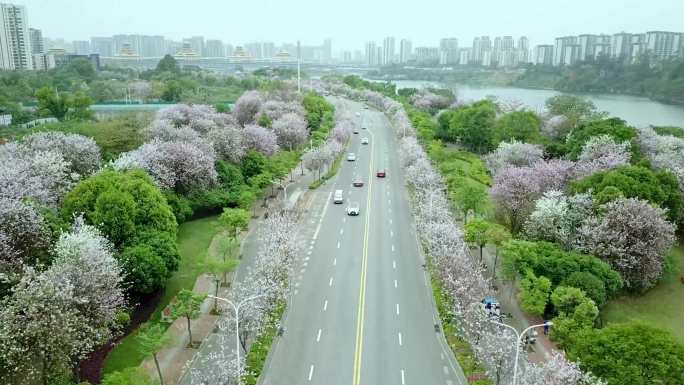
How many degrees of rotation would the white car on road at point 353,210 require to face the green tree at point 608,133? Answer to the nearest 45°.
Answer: approximately 90° to its left

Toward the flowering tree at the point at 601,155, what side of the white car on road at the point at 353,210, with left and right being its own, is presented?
left

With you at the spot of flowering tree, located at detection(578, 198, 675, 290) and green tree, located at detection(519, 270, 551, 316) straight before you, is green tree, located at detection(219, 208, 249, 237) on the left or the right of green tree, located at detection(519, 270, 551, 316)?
right

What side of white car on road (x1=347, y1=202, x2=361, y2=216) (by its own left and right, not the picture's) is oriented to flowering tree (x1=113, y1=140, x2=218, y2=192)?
right

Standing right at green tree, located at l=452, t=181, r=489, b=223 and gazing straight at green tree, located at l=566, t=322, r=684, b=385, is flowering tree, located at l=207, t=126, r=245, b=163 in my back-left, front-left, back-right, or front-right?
back-right

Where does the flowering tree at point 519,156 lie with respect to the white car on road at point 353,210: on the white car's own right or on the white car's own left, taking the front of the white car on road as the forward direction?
on the white car's own left

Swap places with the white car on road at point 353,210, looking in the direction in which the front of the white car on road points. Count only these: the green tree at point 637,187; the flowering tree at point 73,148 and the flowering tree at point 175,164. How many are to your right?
2

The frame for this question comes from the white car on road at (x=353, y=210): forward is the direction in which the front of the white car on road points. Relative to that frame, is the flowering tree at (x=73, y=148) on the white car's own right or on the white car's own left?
on the white car's own right

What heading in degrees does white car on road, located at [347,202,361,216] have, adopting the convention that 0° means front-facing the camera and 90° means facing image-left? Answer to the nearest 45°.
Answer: approximately 0°

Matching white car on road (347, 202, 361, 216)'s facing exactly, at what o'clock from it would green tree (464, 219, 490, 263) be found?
The green tree is roughly at 11 o'clock from the white car on road.

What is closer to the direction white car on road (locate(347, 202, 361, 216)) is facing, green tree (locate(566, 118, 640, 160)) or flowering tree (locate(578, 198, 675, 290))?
the flowering tree
